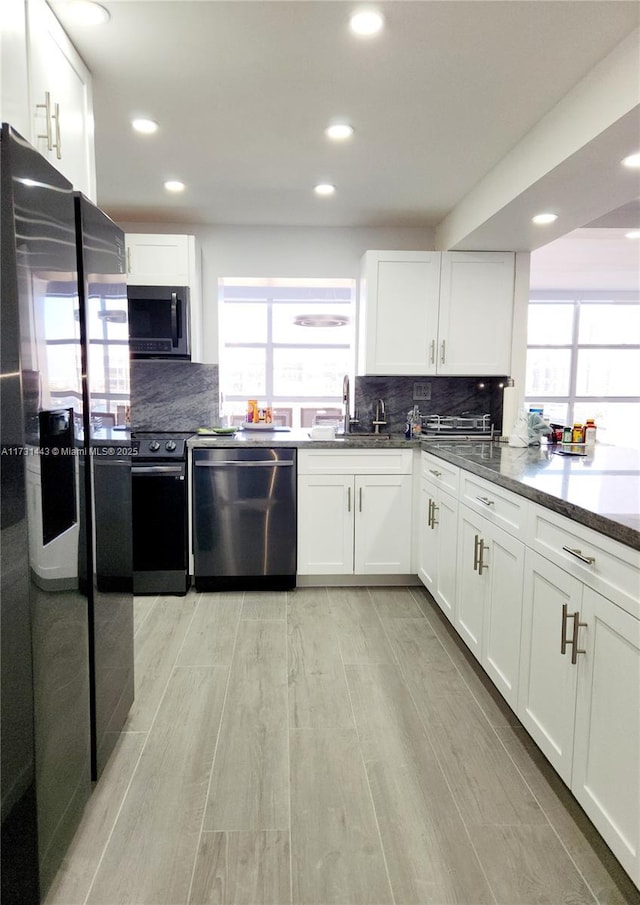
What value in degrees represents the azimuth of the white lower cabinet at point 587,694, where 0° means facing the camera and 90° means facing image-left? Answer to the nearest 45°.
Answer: approximately 45°

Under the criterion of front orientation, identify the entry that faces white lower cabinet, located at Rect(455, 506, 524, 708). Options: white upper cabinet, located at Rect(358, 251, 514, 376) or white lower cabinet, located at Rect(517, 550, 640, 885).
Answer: the white upper cabinet

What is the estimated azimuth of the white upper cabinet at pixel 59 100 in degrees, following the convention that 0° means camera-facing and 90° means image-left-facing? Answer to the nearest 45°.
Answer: approximately 270°

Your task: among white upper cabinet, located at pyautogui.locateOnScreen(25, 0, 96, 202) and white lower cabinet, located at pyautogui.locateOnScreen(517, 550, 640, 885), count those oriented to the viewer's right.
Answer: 1

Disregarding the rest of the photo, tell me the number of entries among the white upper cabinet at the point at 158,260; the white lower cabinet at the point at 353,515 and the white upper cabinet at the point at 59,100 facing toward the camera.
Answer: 2

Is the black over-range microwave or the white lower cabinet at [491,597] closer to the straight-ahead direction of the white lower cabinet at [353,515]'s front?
the white lower cabinet

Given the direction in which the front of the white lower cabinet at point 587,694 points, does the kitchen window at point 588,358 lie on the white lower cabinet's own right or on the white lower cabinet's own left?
on the white lower cabinet's own right
